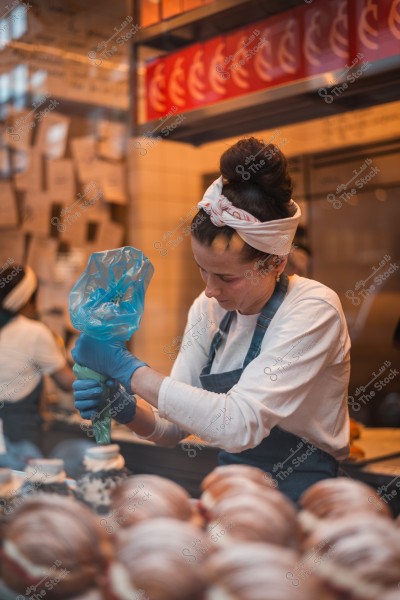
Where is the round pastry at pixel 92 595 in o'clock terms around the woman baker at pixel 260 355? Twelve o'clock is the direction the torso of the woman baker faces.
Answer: The round pastry is roughly at 11 o'clock from the woman baker.

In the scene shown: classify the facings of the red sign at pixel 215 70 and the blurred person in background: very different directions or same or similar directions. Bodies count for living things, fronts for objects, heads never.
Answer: very different directions

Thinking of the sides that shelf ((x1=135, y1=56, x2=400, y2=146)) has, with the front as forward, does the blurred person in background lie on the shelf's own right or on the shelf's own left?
on the shelf's own right

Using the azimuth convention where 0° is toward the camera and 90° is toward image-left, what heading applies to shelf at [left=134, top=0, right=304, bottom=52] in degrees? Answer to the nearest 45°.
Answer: approximately 45°

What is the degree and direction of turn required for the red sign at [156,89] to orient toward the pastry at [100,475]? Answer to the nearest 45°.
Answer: approximately 45° to its left

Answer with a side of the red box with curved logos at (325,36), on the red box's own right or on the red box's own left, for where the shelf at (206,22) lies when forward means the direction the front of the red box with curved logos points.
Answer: on the red box's own right

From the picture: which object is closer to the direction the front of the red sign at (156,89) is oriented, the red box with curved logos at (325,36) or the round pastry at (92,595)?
the round pastry

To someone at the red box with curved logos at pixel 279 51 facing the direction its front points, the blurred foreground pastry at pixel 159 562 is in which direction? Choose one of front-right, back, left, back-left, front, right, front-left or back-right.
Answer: front-left
